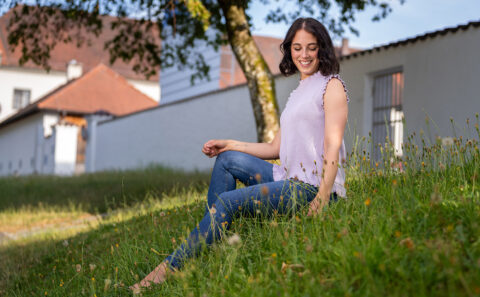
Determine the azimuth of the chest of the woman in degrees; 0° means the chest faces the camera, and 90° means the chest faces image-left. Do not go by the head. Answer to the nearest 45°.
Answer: approximately 45°

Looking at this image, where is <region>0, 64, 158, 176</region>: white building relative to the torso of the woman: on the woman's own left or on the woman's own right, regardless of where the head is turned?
on the woman's own right
